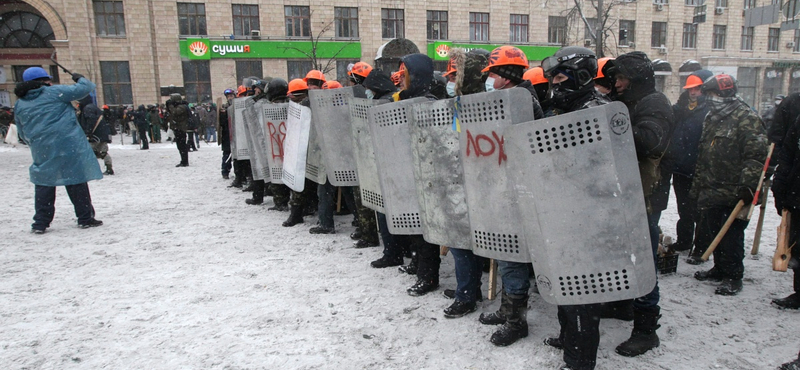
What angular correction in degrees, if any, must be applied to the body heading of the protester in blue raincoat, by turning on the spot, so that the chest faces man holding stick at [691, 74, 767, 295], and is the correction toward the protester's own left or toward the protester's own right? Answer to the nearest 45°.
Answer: approximately 90° to the protester's own right
